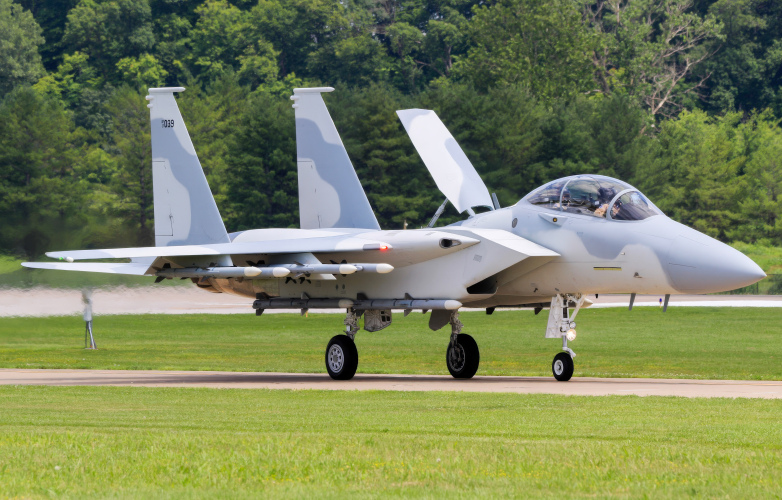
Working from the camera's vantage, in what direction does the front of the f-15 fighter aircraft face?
facing the viewer and to the right of the viewer
